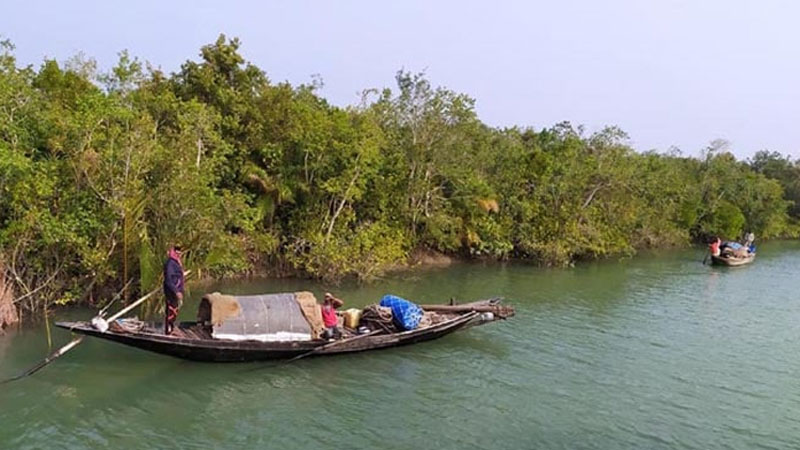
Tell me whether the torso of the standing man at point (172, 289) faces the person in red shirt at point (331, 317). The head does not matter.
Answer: yes

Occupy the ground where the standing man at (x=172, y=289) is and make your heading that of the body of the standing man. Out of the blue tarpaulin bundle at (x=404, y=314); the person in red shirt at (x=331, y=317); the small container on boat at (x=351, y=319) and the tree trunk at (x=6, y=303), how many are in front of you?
3

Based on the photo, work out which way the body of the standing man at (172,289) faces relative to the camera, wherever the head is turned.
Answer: to the viewer's right

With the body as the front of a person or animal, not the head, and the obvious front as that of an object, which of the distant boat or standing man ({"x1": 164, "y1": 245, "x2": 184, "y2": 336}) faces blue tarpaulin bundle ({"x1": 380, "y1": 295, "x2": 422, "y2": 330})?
the standing man

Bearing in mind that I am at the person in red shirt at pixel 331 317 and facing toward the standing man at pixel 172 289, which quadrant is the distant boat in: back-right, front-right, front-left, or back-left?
back-right

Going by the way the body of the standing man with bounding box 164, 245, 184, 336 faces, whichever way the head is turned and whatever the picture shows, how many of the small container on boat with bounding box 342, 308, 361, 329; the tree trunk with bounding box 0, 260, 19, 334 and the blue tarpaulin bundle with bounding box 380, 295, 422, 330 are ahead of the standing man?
2

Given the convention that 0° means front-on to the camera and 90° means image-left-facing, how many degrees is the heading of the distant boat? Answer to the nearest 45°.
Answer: approximately 270°

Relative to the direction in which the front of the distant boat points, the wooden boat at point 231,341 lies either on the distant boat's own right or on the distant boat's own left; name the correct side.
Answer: on the distant boat's own right

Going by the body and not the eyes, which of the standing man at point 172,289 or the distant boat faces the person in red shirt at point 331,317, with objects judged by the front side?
the standing man
